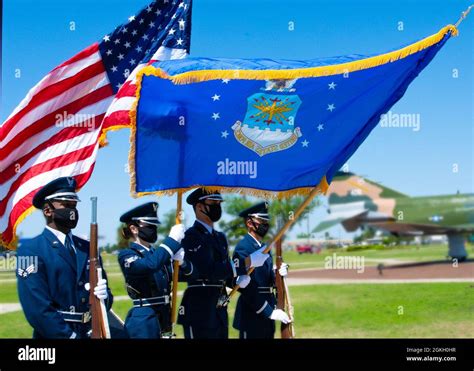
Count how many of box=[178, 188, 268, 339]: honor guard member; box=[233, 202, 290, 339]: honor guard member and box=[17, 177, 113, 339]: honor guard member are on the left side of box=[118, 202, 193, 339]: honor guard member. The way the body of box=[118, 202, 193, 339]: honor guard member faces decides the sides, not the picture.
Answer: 2

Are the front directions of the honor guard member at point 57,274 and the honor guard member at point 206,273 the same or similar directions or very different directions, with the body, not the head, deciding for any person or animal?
same or similar directions

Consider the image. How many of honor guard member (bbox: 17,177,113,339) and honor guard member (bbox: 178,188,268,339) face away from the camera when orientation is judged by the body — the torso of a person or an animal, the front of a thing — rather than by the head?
0

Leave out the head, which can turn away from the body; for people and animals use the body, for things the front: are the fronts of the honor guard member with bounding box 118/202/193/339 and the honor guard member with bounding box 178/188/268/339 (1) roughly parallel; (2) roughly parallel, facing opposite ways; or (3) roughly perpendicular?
roughly parallel

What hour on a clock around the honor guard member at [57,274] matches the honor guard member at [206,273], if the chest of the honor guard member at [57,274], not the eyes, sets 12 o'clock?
the honor guard member at [206,273] is roughly at 9 o'clock from the honor guard member at [57,274].

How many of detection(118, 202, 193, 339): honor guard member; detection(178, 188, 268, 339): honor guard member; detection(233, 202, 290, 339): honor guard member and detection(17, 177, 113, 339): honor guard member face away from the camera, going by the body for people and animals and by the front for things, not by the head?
0

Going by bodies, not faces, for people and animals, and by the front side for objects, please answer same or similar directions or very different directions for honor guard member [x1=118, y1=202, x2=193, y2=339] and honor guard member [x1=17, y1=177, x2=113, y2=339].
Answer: same or similar directions

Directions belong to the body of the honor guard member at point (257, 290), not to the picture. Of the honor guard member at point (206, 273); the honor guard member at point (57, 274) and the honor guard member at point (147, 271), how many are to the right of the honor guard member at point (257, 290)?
3

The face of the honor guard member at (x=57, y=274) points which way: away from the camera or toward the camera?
toward the camera

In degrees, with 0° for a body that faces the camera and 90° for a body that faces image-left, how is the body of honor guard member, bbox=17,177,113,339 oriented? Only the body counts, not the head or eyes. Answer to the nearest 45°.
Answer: approximately 315°

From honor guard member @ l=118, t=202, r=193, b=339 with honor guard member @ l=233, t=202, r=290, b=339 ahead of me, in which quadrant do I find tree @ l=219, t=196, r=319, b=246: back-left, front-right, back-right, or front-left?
front-left

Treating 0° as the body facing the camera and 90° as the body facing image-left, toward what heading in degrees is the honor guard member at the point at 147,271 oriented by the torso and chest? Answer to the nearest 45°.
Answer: approximately 315°

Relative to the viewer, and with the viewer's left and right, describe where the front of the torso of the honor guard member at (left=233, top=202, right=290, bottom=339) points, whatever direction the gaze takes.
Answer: facing the viewer and to the right of the viewer

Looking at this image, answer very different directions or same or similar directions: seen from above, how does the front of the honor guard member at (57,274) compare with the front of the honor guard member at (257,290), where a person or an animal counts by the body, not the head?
same or similar directions

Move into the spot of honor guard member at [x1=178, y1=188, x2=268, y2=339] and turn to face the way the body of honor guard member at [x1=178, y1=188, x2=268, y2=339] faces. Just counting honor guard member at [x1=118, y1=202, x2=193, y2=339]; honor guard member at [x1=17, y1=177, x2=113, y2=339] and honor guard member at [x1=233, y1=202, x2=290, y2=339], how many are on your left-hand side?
1

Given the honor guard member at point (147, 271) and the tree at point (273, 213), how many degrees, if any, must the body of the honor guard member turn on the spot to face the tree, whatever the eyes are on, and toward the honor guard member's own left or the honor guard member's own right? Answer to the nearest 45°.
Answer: approximately 135° to the honor guard member's own left

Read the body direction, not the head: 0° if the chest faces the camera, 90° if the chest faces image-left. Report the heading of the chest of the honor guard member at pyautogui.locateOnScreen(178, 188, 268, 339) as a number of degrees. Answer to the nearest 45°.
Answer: approximately 315°

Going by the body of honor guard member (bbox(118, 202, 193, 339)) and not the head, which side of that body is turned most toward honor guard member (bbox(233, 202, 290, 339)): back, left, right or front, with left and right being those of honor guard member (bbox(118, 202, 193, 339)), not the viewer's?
left
